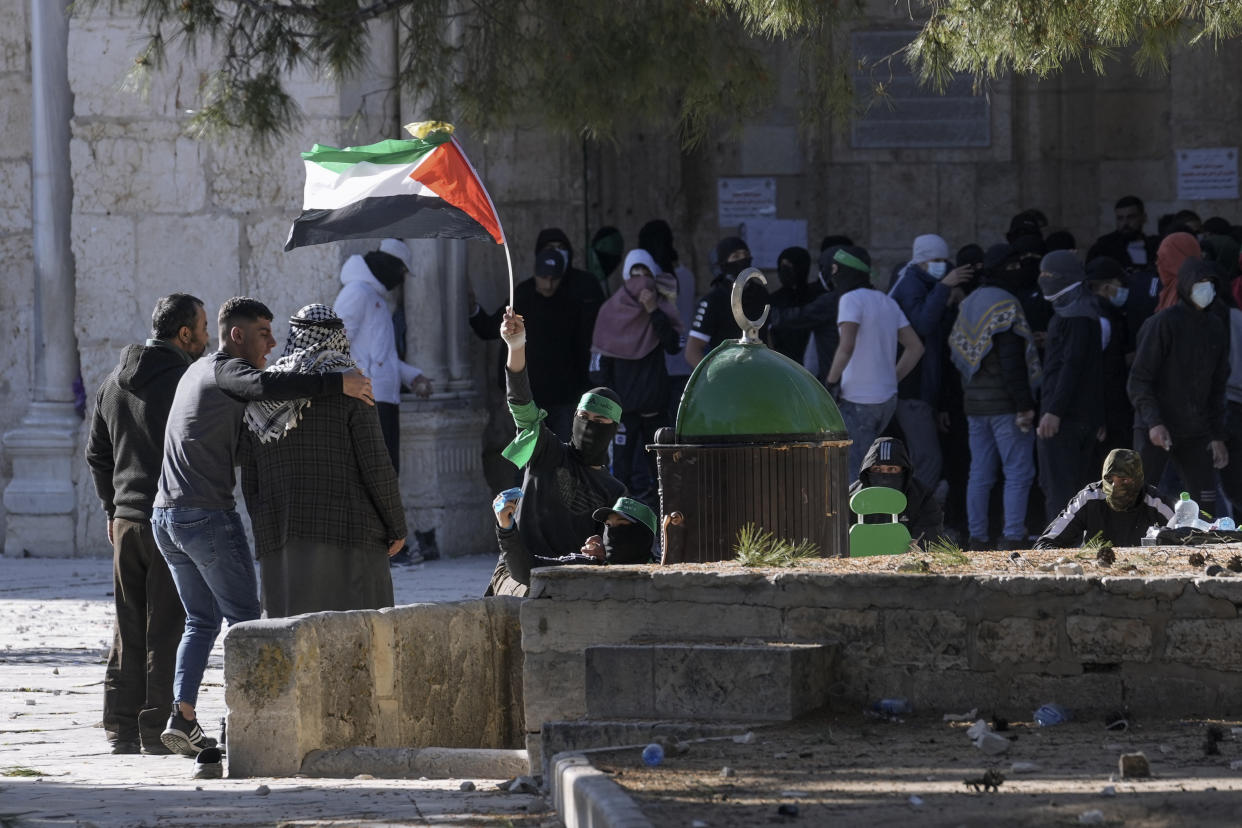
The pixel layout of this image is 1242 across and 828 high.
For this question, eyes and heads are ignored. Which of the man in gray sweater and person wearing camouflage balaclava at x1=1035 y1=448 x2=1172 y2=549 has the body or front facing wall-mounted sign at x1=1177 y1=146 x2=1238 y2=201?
the man in gray sweater

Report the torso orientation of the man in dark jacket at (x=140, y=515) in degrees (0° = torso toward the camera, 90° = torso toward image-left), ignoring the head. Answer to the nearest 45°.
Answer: approximately 225°

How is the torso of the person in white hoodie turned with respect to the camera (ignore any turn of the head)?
to the viewer's right

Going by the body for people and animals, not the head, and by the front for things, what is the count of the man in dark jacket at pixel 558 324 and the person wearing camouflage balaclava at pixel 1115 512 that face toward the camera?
2

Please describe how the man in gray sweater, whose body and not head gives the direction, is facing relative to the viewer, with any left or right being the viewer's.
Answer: facing away from the viewer and to the right of the viewer

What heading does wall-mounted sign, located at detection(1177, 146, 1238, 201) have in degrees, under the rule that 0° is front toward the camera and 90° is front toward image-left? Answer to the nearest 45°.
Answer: approximately 0°

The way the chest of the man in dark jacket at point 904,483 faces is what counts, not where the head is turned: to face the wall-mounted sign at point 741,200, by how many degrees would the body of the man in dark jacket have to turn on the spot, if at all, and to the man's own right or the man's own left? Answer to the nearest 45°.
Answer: approximately 180°

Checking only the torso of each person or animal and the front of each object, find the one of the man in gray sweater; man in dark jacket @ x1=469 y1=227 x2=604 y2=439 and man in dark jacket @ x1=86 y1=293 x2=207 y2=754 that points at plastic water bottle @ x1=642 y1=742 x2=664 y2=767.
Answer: man in dark jacket @ x1=469 y1=227 x2=604 y2=439

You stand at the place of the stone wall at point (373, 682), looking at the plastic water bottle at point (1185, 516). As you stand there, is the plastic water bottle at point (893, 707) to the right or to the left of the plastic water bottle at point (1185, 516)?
right

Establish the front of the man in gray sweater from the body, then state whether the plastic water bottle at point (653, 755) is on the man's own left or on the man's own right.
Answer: on the man's own right

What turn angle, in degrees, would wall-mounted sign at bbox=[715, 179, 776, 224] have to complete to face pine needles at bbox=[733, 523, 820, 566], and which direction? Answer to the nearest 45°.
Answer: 0° — it already faces it

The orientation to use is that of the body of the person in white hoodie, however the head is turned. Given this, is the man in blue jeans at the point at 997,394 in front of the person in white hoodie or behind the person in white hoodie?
in front
